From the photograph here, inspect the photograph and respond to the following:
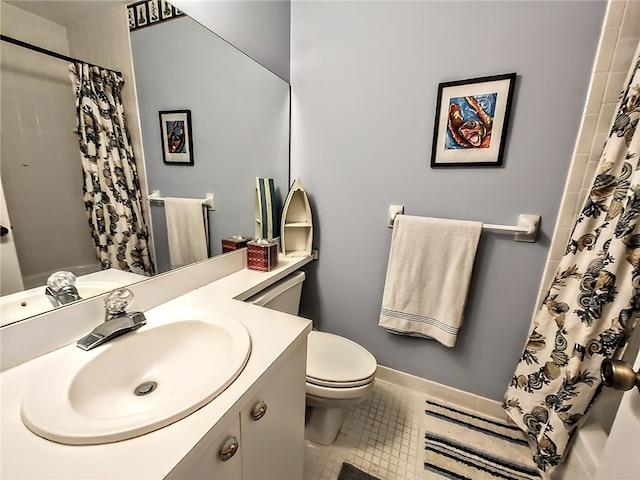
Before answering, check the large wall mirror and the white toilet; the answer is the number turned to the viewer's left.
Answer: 0

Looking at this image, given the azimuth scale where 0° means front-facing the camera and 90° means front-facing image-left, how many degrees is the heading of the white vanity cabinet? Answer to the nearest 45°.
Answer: approximately 315°

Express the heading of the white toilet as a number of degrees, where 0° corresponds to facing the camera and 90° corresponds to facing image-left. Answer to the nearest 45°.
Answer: approximately 315°

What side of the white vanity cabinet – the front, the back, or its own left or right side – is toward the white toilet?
left

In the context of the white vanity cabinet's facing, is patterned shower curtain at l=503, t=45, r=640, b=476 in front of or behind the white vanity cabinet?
in front
